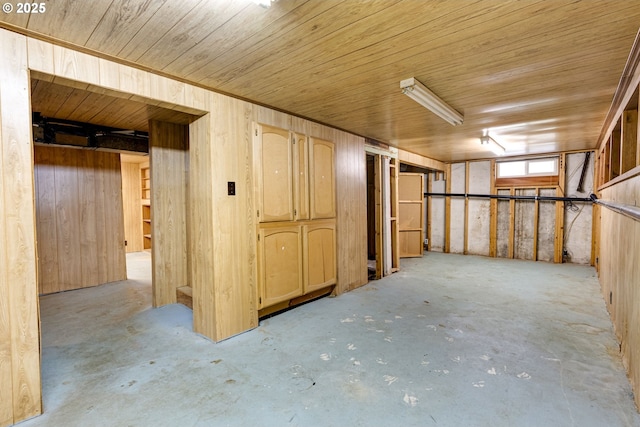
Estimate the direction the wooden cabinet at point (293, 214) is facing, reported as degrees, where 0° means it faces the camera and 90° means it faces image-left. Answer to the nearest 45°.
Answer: approximately 315°

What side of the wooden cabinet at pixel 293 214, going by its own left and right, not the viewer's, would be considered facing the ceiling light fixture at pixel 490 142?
left

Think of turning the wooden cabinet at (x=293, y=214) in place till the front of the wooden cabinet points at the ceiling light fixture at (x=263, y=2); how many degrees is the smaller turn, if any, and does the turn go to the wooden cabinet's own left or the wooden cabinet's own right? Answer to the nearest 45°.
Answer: approximately 45° to the wooden cabinet's own right

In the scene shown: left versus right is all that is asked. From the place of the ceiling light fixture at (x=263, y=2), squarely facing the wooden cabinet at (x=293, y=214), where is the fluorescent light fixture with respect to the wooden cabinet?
right

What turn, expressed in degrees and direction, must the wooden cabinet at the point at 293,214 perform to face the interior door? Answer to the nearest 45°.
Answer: approximately 90° to its left

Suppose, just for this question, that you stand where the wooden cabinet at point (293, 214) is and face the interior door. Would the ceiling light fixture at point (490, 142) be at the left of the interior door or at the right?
right
